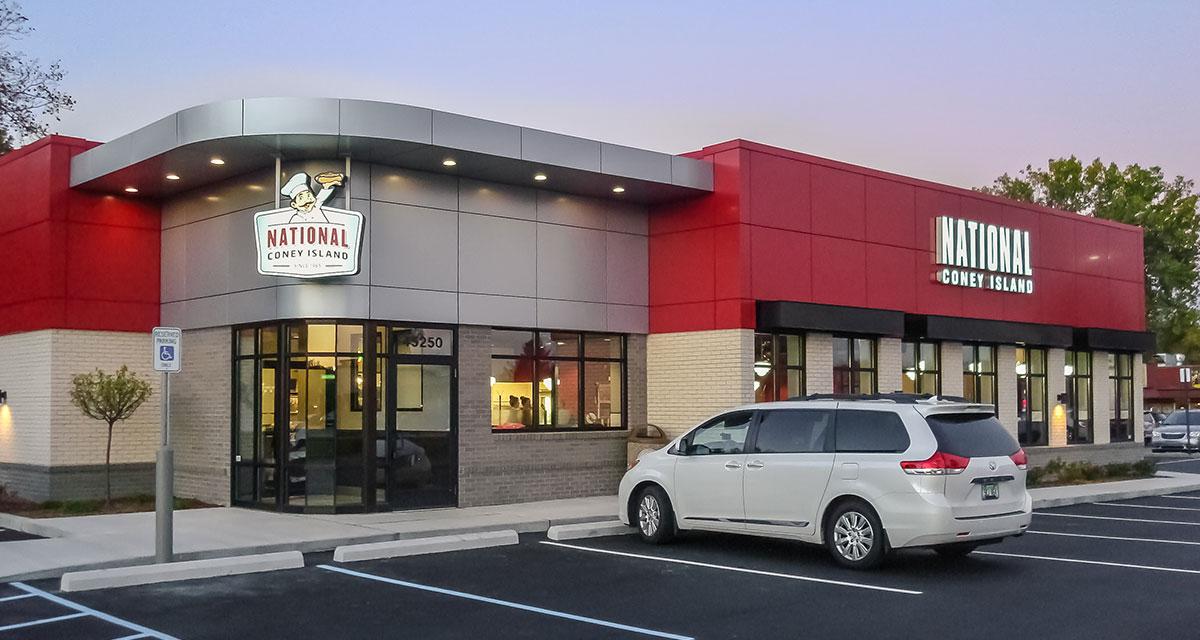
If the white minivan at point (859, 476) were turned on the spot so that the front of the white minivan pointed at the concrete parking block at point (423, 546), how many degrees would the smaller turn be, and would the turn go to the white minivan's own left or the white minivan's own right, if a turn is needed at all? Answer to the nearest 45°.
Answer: approximately 45° to the white minivan's own left

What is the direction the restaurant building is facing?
toward the camera

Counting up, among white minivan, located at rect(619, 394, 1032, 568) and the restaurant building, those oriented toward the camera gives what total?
1

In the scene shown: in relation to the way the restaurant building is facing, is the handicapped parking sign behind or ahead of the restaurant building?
ahead

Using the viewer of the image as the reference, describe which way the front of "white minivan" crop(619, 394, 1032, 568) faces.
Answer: facing away from the viewer and to the left of the viewer

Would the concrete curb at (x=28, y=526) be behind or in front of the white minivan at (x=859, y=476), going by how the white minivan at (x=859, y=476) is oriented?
in front
